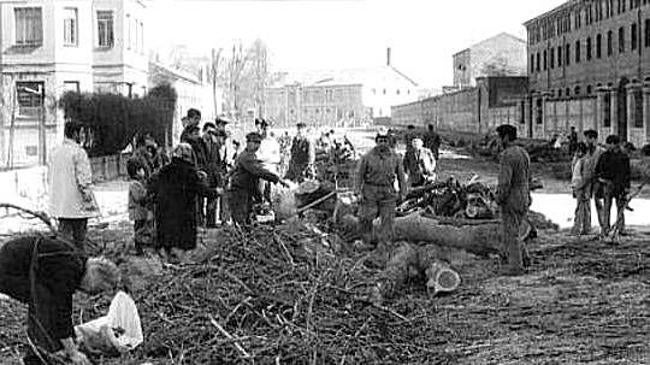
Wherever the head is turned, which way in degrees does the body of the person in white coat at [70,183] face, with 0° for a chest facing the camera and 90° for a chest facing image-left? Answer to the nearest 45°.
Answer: approximately 225°

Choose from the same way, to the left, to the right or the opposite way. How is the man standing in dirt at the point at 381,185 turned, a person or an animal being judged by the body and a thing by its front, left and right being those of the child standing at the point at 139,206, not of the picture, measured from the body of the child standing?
to the right

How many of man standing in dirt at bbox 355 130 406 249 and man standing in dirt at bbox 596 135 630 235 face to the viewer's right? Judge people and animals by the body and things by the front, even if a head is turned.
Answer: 0

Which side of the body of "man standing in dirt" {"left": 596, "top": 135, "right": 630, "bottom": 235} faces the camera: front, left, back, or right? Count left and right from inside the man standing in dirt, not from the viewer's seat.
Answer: front

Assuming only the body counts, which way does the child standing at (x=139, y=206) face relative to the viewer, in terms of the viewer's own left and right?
facing to the right of the viewer

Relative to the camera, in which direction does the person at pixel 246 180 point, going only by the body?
to the viewer's right

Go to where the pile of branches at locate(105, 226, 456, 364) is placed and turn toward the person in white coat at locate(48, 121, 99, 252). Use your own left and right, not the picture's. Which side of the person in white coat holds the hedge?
right

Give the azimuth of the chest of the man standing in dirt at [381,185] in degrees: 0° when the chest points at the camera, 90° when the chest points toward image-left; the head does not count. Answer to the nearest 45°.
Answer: approximately 0°
